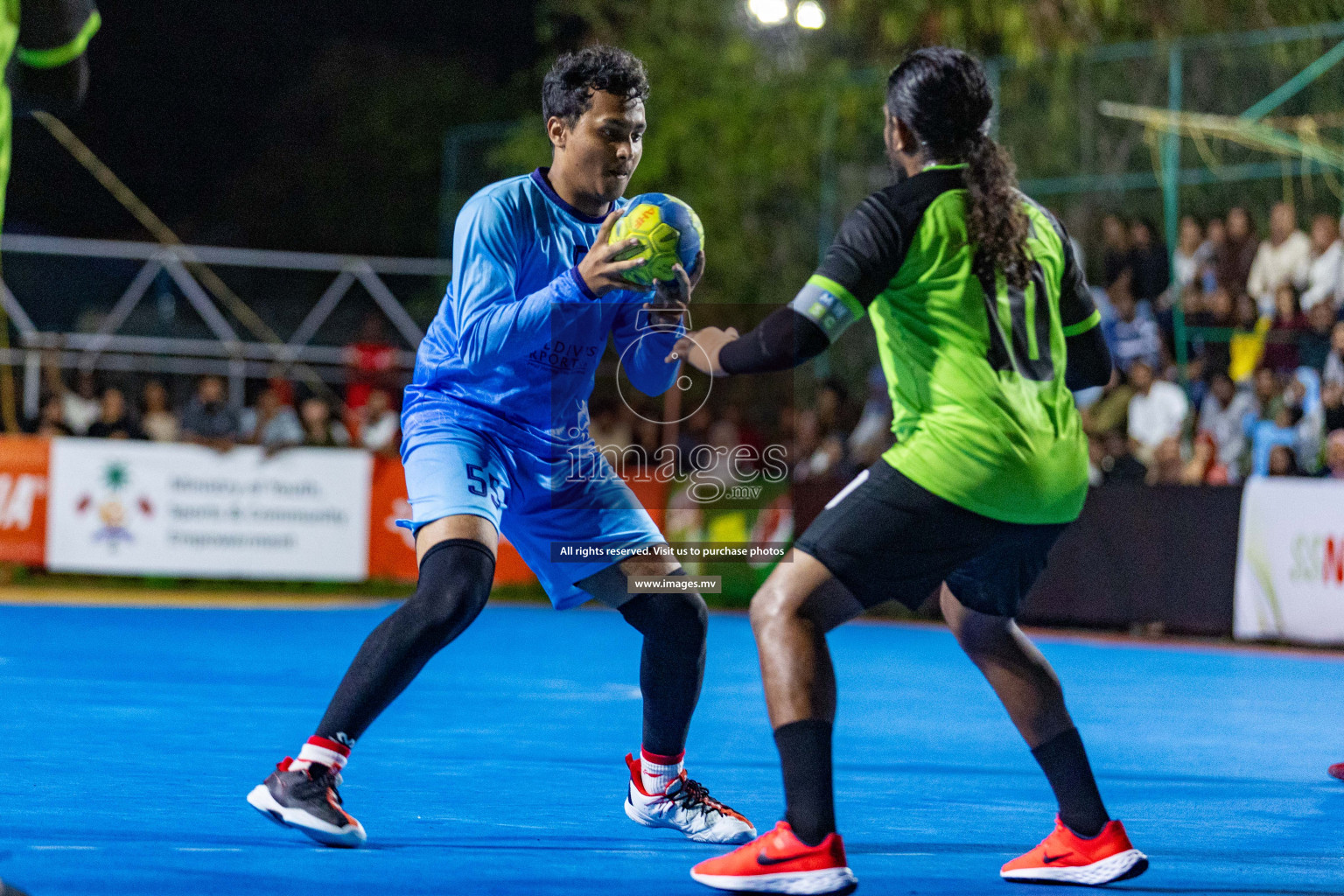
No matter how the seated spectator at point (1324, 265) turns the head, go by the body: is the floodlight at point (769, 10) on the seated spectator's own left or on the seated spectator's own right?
on the seated spectator's own right

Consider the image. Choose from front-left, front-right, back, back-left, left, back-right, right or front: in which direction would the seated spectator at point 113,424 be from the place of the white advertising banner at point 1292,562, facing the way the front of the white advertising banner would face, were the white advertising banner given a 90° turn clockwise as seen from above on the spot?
front

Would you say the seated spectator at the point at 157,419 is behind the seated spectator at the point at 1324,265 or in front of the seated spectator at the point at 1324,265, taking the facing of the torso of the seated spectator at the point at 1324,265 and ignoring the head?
in front

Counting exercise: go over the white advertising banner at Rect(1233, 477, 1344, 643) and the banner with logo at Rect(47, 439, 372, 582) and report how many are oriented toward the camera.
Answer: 2

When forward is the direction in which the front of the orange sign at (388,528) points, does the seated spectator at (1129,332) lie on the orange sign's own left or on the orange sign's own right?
on the orange sign's own left

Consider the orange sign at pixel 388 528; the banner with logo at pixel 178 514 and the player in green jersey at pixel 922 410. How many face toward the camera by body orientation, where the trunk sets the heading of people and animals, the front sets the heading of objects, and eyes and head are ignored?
2
